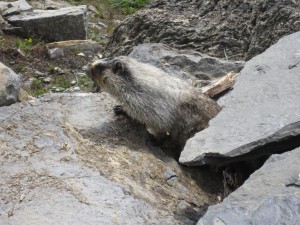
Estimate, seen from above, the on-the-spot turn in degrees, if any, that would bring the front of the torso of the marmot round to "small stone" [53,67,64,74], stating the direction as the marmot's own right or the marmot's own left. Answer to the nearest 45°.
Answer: approximately 45° to the marmot's own right

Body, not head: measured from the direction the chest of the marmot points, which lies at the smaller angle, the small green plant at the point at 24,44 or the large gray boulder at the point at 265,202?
the small green plant

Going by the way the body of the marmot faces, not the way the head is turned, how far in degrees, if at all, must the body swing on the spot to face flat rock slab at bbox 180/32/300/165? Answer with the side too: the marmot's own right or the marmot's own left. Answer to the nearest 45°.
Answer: approximately 135° to the marmot's own left

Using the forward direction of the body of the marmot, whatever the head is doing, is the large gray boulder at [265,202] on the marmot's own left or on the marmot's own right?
on the marmot's own left

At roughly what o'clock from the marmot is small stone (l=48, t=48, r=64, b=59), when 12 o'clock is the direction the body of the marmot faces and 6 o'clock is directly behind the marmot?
The small stone is roughly at 2 o'clock from the marmot.

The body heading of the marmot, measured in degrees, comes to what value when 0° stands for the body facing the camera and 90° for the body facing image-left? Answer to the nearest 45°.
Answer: approximately 90°

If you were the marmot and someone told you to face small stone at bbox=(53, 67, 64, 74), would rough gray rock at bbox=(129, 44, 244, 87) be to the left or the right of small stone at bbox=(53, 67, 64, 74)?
right
